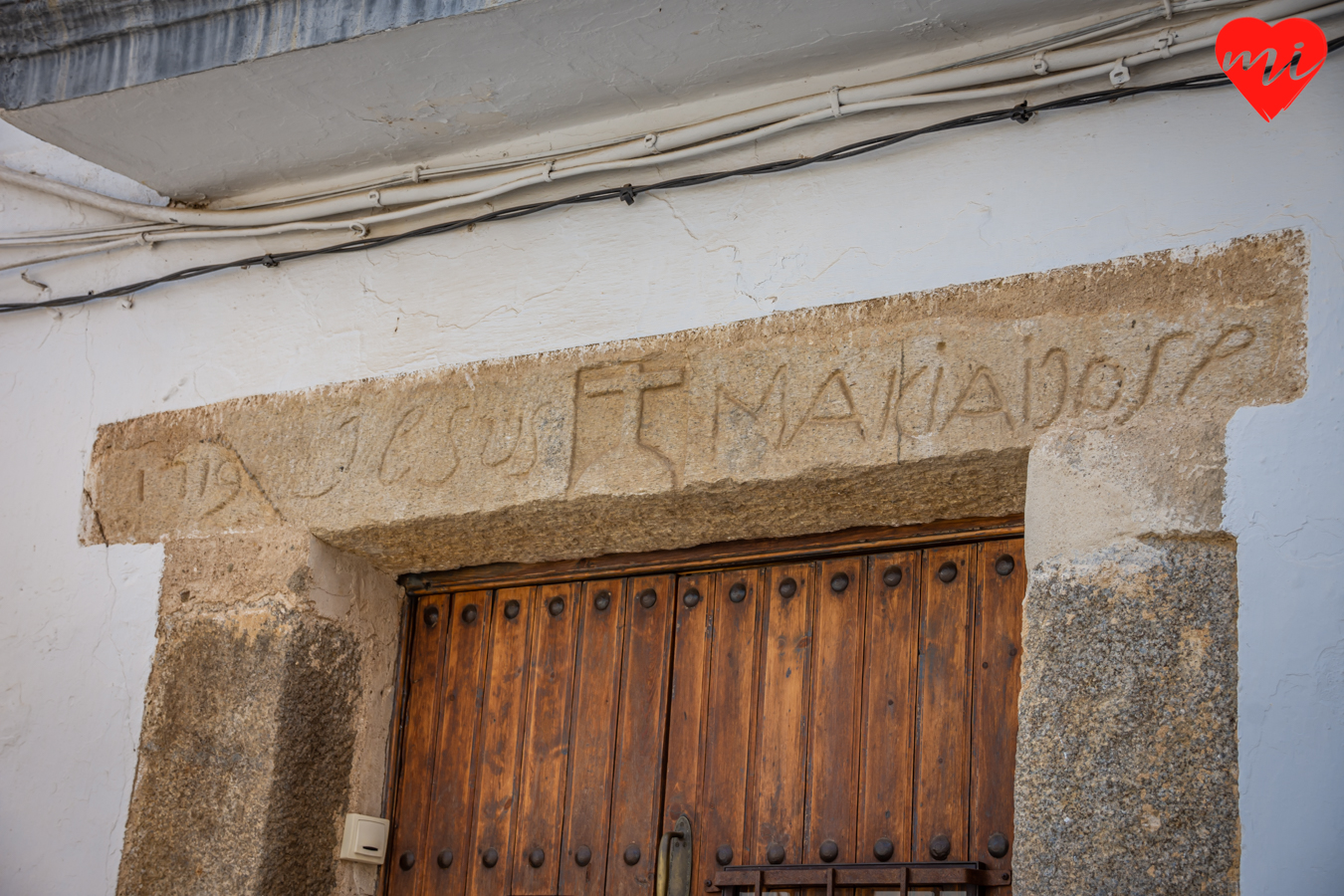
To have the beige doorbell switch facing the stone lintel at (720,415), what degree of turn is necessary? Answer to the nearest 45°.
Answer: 0° — it already faces it

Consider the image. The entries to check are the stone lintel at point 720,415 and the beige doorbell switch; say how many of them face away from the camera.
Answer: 0

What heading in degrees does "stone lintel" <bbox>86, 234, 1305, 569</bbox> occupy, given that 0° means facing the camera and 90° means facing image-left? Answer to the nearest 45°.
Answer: approximately 45°

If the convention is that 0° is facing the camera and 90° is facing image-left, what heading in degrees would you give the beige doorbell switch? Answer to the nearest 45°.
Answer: approximately 315°

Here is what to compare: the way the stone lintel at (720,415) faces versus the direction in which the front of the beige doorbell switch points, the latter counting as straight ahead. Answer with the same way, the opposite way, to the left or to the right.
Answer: to the right

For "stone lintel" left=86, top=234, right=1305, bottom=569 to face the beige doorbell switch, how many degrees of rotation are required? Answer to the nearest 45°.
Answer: approximately 90° to its right
